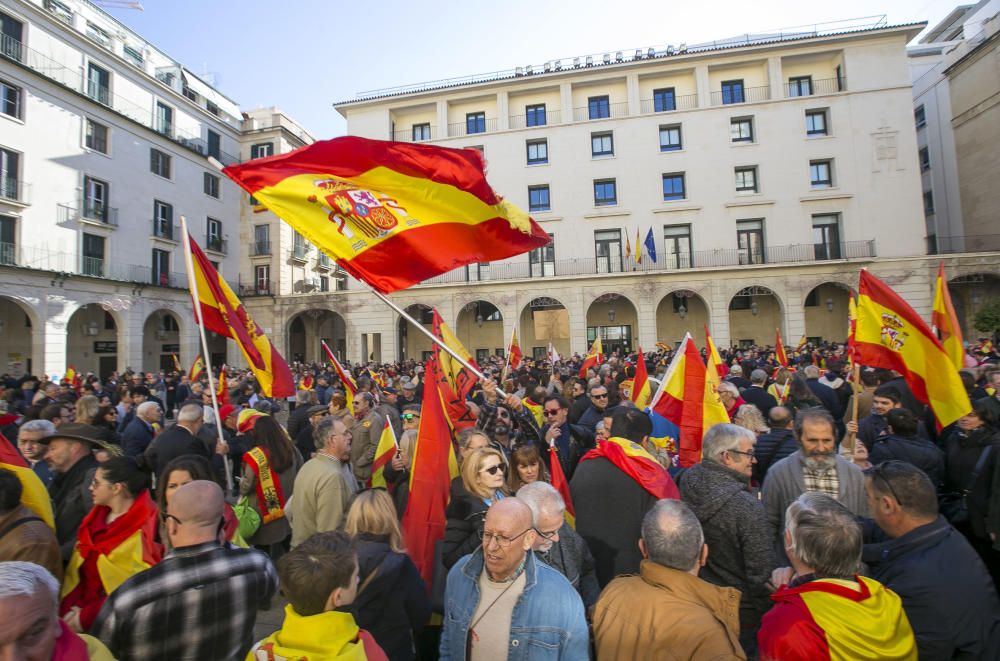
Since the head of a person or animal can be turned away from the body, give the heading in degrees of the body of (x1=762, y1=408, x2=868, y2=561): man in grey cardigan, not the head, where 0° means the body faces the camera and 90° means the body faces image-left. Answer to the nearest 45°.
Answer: approximately 0°

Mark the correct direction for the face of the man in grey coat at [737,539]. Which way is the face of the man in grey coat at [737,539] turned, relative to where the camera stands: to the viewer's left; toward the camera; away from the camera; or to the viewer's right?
to the viewer's right

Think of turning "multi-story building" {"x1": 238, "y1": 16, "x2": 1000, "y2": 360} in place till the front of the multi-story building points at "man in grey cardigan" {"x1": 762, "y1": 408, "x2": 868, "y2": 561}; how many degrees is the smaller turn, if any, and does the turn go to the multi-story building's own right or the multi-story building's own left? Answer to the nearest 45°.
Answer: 0° — it already faces them

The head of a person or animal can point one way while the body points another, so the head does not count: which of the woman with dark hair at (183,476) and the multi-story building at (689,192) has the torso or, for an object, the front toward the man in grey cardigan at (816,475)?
the multi-story building

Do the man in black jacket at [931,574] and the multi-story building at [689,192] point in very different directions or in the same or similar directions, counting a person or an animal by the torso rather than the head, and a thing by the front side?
very different directions

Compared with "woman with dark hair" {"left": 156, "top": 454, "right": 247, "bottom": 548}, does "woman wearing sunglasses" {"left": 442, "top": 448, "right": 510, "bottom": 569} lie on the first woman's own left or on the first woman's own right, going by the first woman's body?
on the first woman's own left

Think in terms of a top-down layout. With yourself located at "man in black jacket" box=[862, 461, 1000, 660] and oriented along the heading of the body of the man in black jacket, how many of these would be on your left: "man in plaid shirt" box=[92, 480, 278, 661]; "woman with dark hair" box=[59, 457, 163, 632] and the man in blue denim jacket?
3

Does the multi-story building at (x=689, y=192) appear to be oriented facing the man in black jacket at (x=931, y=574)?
yes

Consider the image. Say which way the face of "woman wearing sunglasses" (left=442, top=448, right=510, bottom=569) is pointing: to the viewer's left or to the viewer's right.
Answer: to the viewer's right
